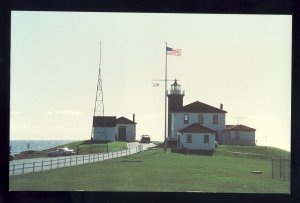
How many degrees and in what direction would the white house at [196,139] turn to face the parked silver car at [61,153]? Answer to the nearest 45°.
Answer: approximately 45° to its right

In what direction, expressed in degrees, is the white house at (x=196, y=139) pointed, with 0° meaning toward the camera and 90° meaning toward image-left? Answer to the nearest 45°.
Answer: approximately 0°

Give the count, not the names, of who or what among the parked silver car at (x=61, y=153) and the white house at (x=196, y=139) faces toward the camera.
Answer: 1

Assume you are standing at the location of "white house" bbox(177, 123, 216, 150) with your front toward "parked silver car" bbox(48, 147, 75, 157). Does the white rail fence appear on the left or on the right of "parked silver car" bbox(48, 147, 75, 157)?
left

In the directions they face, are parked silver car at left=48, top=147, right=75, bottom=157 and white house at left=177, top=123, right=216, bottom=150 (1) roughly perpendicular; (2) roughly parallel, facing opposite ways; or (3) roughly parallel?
roughly perpendicular
